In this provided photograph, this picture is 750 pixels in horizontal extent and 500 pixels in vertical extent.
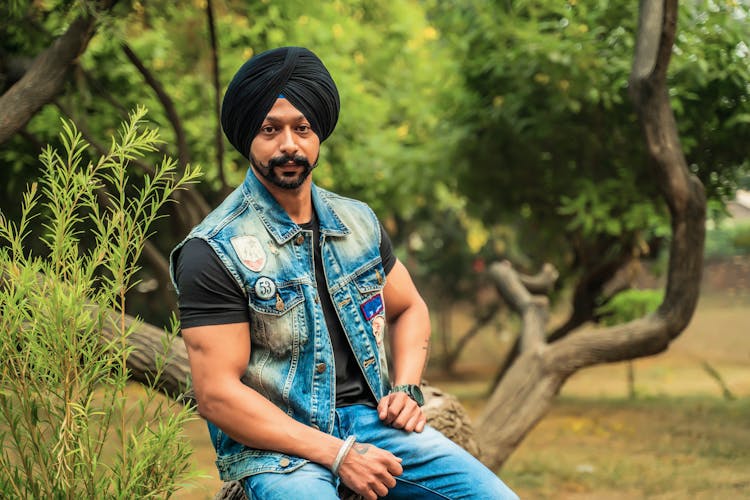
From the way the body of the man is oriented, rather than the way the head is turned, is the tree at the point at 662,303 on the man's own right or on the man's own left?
on the man's own left

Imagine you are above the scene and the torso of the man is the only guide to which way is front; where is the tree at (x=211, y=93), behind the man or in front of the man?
behind

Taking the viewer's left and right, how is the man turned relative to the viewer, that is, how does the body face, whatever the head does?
facing the viewer and to the right of the viewer

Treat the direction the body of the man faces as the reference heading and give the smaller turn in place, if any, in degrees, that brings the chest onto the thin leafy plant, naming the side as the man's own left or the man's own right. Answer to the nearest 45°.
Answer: approximately 135° to the man's own right
